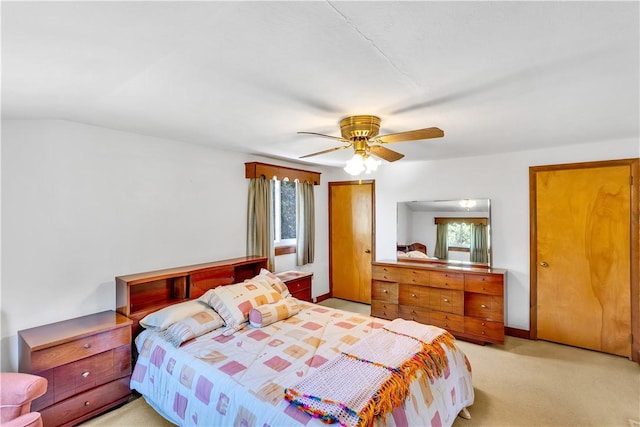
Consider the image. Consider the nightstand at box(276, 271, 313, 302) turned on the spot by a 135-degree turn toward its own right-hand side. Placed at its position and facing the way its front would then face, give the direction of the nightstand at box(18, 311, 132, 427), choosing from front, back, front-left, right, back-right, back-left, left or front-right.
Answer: front-left

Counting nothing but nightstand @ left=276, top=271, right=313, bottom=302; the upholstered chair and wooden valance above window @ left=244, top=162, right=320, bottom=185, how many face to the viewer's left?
0

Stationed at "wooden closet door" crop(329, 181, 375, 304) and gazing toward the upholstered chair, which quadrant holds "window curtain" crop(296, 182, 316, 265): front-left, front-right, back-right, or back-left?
front-right

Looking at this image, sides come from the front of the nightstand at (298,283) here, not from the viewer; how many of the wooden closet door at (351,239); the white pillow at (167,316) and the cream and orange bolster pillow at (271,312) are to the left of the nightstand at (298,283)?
1

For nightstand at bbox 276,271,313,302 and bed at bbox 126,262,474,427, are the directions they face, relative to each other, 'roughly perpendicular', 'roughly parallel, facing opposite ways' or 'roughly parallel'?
roughly parallel

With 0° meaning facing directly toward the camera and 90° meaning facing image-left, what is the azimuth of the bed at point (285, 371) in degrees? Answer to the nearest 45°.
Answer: approximately 315°

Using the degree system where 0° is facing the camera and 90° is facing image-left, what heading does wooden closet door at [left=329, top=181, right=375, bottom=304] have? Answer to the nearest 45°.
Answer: approximately 45°

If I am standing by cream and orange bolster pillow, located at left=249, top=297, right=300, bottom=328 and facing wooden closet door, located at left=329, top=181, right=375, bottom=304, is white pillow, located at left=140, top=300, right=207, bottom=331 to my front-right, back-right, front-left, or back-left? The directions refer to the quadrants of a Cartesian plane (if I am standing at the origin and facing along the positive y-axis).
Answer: back-left

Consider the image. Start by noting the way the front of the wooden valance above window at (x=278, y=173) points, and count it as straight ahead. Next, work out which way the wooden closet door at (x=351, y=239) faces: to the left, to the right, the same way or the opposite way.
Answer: to the right

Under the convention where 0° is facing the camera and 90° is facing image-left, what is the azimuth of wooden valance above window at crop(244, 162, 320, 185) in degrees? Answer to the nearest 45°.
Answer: approximately 315°

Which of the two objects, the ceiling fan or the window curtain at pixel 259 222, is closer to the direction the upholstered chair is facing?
the ceiling fan

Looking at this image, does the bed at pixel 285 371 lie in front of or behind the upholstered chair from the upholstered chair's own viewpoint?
in front

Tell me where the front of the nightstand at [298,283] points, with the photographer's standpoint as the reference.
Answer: facing the viewer and to the right of the viewer

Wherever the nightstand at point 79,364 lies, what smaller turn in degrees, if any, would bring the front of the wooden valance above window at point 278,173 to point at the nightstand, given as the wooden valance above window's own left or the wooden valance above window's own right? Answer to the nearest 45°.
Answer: approximately 90° to the wooden valance above window's own right

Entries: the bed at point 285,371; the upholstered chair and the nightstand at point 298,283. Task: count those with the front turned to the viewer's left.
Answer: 0

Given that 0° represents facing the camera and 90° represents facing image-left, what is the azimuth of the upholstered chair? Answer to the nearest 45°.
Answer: approximately 315°
